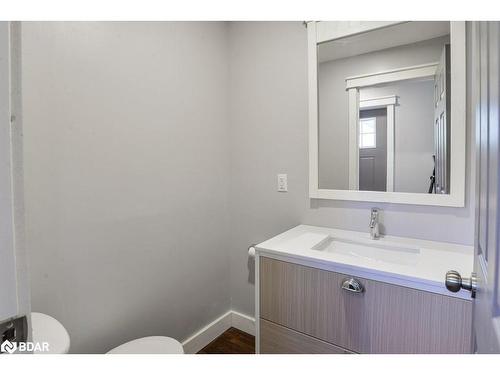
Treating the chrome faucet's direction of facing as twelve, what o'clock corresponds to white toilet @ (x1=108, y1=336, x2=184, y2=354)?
The white toilet is roughly at 2 o'clock from the chrome faucet.

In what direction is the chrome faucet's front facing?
toward the camera
